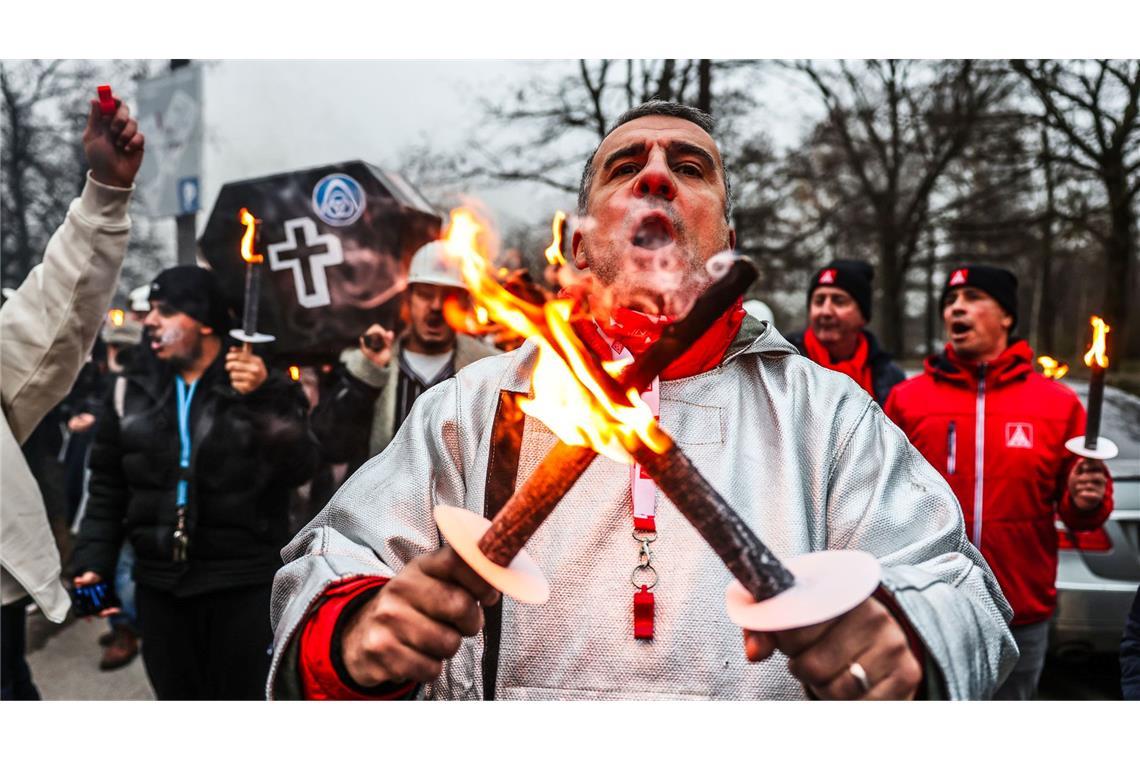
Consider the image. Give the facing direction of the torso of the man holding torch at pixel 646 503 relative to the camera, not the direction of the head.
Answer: toward the camera

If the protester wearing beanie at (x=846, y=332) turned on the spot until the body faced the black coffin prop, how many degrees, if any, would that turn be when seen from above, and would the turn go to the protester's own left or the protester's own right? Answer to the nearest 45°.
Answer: approximately 45° to the protester's own right

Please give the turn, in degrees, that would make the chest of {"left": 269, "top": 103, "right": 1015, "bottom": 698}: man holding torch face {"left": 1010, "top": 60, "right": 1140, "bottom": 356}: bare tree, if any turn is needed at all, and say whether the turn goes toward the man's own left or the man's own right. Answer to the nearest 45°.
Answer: approximately 135° to the man's own left

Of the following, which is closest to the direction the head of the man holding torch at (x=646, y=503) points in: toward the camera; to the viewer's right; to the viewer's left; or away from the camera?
toward the camera

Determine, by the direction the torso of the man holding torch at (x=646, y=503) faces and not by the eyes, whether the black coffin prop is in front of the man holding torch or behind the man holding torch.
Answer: behind

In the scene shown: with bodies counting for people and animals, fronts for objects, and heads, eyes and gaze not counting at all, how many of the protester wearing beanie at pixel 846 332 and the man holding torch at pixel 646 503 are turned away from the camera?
0

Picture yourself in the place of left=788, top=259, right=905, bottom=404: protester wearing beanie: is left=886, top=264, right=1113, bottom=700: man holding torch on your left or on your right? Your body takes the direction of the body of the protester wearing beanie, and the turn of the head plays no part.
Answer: on your left

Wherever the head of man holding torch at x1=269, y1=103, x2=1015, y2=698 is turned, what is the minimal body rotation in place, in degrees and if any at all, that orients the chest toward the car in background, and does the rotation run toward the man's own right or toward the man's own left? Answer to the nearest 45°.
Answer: approximately 135° to the man's own left

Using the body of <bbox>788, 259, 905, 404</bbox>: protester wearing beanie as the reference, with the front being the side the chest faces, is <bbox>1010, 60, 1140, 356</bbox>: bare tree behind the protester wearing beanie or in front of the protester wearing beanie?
behind

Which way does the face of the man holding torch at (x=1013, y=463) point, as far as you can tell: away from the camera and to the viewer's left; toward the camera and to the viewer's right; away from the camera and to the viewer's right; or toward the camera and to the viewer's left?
toward the camera and to the viewer's left
